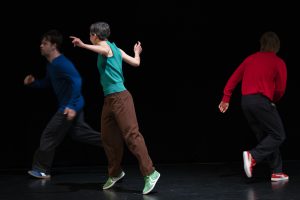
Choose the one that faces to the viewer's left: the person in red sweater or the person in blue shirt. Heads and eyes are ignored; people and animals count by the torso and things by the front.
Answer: the person in blue shirt

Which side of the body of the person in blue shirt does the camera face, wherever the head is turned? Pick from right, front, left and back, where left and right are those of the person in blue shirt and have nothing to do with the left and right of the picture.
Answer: left

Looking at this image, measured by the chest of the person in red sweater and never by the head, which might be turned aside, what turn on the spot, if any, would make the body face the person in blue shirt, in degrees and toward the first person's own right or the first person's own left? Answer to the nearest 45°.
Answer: approximately 135° to the first person's own left

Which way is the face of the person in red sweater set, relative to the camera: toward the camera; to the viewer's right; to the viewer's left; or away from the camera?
away from the camera

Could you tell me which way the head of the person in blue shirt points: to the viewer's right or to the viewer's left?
to the viewer's left

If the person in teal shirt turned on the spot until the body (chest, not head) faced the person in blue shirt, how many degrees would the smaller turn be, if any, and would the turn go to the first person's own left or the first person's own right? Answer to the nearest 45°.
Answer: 0° — they already face them

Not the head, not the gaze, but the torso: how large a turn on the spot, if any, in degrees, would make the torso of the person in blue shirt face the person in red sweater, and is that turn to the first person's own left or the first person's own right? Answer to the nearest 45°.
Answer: approximately 180°

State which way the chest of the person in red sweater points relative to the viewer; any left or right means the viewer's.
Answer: facing away from the viewer and to the right of the viewer

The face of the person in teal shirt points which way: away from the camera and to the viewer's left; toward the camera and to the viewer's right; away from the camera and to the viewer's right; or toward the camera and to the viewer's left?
away from the camera and to the viewer's left

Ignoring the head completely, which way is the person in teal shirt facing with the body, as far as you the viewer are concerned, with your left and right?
facing away from the viewer and to the left of the viewer

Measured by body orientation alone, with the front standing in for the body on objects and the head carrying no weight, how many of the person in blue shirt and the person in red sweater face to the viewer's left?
1
